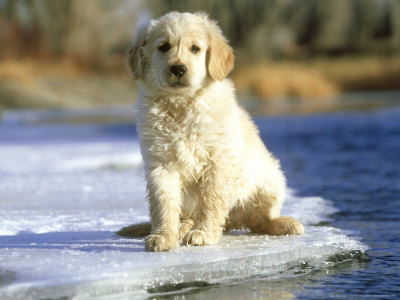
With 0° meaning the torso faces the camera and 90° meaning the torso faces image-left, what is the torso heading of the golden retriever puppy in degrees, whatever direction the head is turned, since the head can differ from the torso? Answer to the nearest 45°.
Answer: approximately 45°
